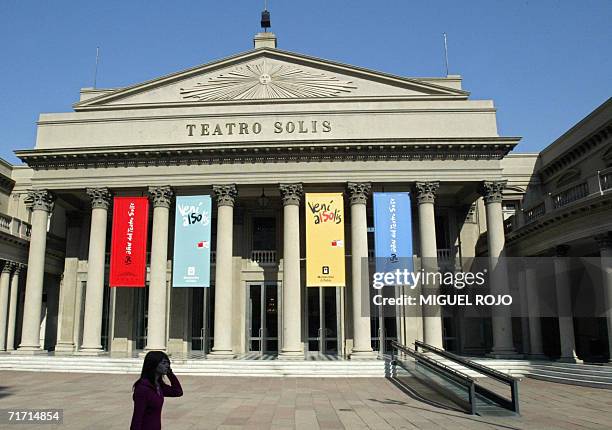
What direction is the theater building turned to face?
toward the camera

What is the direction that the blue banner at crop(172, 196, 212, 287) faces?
toward the camera

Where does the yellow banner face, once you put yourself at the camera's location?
facing the viewer

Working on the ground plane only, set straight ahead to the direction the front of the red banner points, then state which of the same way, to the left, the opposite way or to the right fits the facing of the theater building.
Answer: the same way

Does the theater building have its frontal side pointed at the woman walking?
yes

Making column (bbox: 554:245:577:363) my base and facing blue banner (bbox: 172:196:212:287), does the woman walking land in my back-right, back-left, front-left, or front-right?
front-left

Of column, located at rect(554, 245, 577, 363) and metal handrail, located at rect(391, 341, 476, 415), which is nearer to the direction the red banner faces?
the metal handrail

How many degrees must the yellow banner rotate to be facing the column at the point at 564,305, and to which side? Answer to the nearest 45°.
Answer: approximately 90° to its left

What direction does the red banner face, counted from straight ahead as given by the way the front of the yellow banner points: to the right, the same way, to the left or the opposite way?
the same way

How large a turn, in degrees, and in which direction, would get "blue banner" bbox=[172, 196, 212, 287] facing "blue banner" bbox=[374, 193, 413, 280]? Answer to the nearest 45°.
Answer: approximately 90° to its left

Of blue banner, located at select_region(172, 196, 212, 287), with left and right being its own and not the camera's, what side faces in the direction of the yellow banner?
left

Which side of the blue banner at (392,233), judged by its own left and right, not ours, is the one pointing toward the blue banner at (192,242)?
right

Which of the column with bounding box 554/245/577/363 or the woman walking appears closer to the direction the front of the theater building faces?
the woman walking
